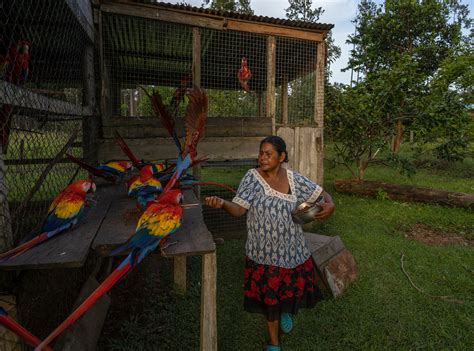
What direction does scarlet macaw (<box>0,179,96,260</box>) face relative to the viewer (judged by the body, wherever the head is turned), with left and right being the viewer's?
facing away from the viewer and to the right of the viewer

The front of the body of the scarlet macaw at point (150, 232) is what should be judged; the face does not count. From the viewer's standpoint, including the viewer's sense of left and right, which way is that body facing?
facing away from the viewer and to the right of the viewer

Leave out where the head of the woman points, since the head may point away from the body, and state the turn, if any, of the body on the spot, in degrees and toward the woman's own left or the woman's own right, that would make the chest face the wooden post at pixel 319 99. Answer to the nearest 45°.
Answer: approximately 180°
